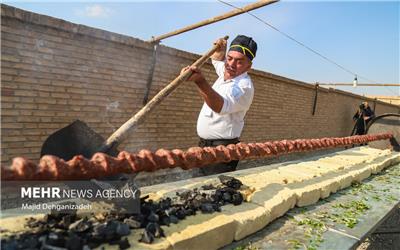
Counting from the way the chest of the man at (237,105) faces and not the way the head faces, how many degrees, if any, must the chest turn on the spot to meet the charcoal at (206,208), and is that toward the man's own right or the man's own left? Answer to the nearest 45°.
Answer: approximately 45° to the man's own left

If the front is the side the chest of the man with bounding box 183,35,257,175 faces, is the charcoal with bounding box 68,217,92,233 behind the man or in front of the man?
in front

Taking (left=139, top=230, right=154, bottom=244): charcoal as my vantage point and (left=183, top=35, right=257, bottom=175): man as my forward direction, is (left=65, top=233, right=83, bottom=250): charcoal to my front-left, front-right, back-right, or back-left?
back-left

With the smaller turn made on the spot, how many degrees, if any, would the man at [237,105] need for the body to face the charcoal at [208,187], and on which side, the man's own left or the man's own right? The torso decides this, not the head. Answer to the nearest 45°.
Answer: approximately 45° to the man's own left

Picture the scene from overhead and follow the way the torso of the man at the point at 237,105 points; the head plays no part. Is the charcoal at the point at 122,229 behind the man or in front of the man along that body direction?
in front

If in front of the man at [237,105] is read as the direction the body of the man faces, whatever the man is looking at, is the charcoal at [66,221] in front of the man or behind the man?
in front

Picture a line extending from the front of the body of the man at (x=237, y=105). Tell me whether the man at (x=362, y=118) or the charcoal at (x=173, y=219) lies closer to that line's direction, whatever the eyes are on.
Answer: the charcoal

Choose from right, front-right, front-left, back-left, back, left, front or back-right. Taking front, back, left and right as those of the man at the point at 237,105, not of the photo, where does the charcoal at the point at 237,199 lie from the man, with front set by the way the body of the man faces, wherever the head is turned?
front-left

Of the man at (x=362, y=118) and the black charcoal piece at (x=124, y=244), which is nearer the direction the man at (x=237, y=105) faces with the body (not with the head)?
the black charcoal piece

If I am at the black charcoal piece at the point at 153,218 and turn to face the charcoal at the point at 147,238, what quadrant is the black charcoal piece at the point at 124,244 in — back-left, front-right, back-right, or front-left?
front-right

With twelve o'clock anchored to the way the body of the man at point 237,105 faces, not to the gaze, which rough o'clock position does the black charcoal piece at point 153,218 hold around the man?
The black charcoal piece is roughly at 11 o'clock from the man.

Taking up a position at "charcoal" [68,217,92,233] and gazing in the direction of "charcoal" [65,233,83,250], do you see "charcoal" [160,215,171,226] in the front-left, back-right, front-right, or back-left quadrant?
back-left

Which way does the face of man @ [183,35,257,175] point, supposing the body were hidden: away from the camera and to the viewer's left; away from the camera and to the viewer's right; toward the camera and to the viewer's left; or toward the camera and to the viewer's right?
toward the camera and to the viewer's left
